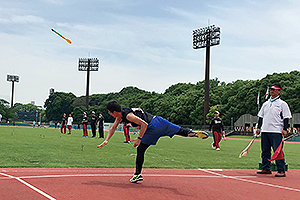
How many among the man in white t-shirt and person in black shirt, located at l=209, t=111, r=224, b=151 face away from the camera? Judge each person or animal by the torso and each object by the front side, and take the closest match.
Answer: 0

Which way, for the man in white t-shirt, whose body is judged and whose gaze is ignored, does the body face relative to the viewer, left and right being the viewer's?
facing the viewer and to the left of the viewer

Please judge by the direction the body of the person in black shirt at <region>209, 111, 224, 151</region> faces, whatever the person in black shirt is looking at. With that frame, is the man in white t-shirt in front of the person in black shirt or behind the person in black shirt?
in front

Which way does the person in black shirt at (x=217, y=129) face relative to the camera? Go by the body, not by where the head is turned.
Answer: toward the camera

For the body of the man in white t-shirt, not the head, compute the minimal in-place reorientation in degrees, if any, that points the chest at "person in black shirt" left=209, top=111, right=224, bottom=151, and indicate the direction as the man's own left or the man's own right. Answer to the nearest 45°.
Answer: approximately 135° to the man's own right
